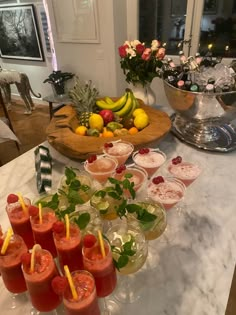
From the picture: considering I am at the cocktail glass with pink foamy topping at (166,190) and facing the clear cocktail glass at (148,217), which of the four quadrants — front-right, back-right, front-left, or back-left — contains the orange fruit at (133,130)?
back-right

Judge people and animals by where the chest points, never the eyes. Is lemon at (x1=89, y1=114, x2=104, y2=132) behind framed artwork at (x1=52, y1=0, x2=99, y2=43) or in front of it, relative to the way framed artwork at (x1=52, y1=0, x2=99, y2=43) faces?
in front

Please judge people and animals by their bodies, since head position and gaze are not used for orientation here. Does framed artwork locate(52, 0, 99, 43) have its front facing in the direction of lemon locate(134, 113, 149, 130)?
yes

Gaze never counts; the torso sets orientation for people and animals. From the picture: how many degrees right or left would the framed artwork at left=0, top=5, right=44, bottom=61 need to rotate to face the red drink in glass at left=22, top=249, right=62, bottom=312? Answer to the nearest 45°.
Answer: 0° — it already faces it

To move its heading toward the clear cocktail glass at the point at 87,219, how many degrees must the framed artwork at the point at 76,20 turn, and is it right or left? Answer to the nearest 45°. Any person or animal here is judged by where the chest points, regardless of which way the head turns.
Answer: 0° — it already faces it

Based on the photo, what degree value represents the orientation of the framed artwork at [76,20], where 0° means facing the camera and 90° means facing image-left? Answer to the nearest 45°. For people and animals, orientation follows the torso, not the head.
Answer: approximately 0°

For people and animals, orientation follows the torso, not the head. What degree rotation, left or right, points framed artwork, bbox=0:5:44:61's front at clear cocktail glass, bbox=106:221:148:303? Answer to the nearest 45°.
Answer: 0° — it already faces it

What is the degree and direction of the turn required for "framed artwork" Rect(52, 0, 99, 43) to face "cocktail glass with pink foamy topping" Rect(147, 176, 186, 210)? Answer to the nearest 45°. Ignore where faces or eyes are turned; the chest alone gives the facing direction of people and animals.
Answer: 0° — it already faces it

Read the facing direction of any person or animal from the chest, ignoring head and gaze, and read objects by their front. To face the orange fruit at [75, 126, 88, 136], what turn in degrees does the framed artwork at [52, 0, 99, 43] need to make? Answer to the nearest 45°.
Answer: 0° — it already faces it

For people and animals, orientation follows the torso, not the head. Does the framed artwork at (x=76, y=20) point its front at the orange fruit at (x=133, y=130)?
yes
